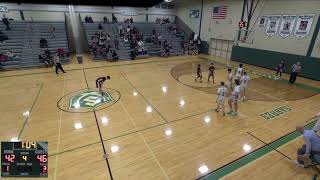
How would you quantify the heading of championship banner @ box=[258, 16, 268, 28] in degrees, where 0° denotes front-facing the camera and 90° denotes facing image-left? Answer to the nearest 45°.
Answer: approximately 45°

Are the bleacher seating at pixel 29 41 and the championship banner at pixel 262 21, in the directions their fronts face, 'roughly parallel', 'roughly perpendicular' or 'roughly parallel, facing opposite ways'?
roughly perpendicular

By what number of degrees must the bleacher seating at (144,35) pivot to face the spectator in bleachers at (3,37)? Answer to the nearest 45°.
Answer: approximately 90° to its right

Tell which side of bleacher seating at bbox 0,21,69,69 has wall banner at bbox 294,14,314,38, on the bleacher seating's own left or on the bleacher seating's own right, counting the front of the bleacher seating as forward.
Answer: on the bleacher seating's own left
